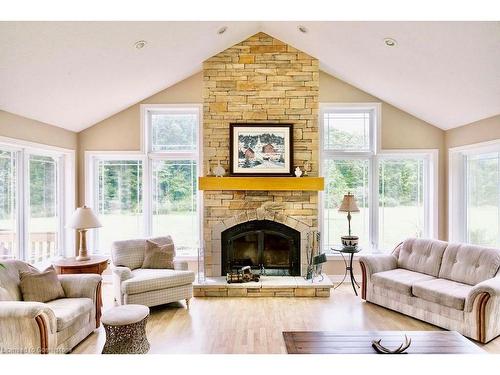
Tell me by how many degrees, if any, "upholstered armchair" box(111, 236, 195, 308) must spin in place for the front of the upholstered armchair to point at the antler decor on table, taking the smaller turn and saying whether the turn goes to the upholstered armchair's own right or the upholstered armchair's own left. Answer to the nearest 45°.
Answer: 0° — it already faces it

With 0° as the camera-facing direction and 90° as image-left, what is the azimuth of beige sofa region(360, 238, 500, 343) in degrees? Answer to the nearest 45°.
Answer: approximately 45°

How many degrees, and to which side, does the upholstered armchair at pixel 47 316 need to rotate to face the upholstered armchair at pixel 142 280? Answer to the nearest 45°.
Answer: approximately 90° to its left

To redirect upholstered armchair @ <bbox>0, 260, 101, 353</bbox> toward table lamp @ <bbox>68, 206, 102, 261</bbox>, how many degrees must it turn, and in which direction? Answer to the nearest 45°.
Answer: approximately 135° to its left

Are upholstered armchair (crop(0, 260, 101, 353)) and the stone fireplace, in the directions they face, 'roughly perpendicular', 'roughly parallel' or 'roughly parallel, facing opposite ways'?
roughly perpendicular

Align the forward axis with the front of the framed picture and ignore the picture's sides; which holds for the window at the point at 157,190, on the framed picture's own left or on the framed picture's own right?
on the framed picture's own right

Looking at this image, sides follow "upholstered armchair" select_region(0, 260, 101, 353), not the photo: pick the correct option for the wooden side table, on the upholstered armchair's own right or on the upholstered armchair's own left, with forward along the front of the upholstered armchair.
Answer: on the upholstered armchair's own left

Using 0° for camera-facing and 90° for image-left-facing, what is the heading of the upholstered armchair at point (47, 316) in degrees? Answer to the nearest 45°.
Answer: approximately 315°

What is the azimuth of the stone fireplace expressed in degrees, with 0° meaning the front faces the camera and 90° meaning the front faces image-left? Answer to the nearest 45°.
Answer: approximately 0°

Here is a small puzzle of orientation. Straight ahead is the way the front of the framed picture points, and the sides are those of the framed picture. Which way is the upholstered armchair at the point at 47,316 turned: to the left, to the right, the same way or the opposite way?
to the left

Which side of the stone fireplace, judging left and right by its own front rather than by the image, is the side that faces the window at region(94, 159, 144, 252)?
right
